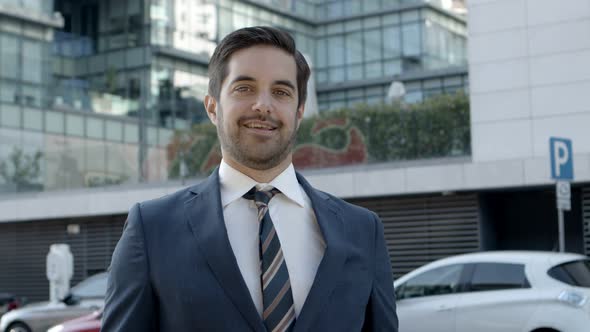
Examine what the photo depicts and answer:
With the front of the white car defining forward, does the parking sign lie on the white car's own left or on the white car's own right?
on the white car's own right

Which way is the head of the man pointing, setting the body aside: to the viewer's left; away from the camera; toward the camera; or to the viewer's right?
toward the camera

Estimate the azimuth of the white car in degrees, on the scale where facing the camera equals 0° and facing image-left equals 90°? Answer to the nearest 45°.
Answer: approximately 135°

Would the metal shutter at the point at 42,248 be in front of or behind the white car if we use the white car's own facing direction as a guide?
in front

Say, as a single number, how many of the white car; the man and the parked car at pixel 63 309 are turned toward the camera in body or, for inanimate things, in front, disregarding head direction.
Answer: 1

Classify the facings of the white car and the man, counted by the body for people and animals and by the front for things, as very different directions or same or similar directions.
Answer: very different directions

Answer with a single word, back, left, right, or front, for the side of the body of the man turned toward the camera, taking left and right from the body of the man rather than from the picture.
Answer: front

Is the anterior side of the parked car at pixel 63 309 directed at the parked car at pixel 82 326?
no

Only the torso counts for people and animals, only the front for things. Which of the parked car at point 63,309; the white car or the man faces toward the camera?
the man
